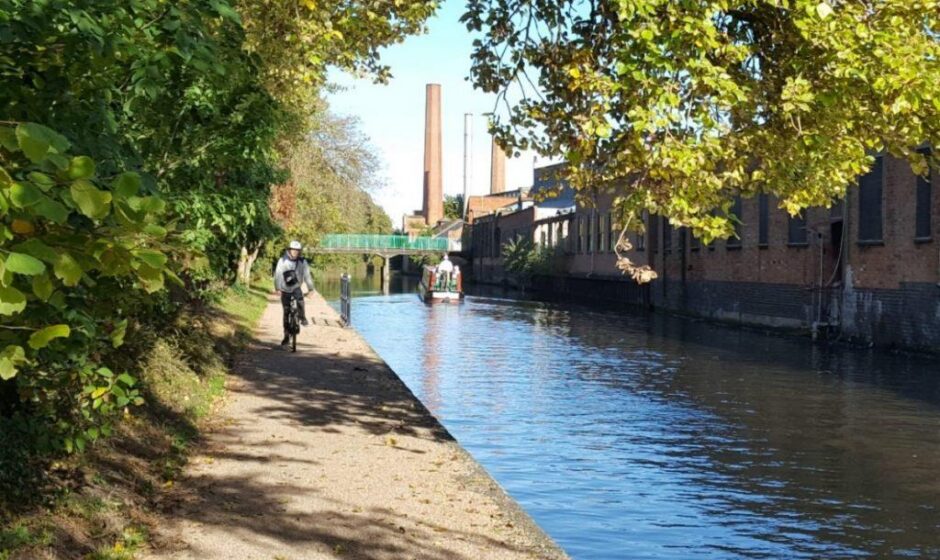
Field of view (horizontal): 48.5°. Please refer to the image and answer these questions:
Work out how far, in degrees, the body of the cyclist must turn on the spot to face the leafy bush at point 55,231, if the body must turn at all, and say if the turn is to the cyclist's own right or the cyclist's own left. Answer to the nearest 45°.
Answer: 0° — they already face it

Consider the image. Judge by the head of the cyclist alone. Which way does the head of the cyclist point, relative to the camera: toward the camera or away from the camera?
toward the camera

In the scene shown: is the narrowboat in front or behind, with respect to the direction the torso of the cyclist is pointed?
behind

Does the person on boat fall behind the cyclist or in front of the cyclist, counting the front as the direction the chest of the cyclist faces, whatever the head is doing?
behind

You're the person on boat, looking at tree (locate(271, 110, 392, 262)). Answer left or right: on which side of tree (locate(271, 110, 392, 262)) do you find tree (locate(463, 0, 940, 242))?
left

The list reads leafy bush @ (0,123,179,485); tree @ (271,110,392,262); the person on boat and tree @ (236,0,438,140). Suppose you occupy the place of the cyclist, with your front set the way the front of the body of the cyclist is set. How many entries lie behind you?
2

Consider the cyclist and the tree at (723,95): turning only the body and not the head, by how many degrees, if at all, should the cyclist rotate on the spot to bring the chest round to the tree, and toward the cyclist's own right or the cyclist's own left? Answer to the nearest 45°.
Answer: approximately 45° to the cyclist's own left

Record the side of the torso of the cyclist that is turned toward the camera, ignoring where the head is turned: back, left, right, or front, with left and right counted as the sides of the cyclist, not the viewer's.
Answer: front

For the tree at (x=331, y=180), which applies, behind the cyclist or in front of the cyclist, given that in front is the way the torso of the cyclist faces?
behind

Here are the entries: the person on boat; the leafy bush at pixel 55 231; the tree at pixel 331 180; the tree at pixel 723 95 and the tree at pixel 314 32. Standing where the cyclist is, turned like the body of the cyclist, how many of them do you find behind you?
2

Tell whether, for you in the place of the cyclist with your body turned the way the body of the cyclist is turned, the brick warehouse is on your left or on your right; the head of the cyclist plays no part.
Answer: on your left
